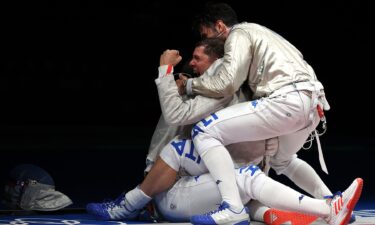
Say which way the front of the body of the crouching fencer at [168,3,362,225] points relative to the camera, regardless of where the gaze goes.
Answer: to the viewer's left

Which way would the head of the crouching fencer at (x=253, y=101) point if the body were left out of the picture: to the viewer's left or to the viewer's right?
to the viewer's left
